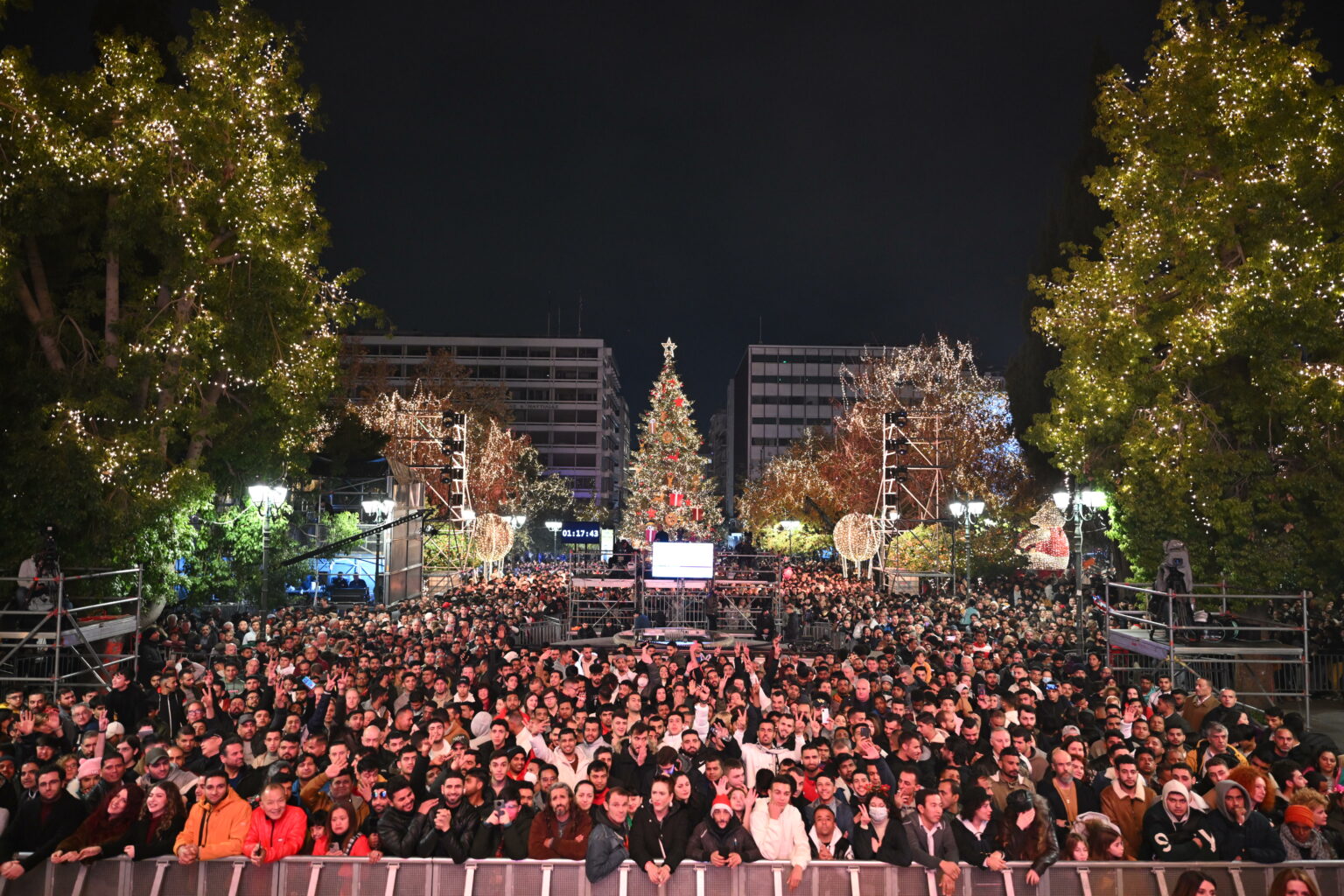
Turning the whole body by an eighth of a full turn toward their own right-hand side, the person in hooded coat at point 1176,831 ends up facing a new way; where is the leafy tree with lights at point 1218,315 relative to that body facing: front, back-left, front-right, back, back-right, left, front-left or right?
back-right

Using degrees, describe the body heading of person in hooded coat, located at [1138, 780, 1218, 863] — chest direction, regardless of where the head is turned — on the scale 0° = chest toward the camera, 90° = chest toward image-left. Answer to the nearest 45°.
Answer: approximately 0°

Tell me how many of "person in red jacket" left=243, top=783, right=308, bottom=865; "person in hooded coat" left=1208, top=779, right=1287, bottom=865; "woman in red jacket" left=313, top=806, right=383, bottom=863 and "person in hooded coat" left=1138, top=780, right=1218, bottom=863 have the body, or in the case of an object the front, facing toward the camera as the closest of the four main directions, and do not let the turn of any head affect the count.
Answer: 4

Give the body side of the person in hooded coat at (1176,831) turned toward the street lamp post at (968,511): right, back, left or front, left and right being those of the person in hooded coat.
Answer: back

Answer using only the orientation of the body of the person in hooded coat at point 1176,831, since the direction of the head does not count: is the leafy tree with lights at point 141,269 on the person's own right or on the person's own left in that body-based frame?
on the person's own right

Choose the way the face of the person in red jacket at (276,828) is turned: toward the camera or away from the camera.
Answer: toward the camera

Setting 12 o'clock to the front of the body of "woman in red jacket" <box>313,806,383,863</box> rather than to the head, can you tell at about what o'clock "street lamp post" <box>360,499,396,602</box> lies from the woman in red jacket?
The street lamp post is roughly at 6 o'clock from the woman in red jacket.

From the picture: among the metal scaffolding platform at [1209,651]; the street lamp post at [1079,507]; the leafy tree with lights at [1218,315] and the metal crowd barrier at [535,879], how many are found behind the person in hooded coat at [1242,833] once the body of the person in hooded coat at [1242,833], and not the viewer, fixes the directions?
3

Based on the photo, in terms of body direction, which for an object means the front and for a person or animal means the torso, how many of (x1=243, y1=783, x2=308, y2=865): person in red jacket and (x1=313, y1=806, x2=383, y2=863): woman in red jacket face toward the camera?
2

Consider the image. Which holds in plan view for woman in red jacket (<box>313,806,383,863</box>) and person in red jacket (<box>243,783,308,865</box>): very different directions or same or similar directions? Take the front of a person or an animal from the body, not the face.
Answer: same or similar directions

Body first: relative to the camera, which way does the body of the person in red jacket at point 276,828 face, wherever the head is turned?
toward the camera

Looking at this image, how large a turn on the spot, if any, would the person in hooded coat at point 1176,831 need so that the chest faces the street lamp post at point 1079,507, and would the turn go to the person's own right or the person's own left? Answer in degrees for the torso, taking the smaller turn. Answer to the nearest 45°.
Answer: approximately 180°

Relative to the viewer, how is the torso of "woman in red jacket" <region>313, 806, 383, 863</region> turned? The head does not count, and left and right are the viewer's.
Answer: facing the viewer

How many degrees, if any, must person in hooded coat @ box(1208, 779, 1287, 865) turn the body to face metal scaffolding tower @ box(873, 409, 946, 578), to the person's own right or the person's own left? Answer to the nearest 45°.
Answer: approximately 180°
